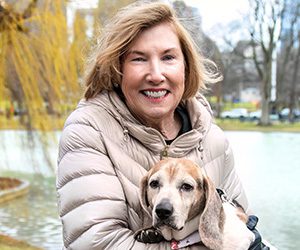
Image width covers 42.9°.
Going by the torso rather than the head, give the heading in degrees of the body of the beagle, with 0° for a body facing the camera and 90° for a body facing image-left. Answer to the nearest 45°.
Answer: approximately 45°
